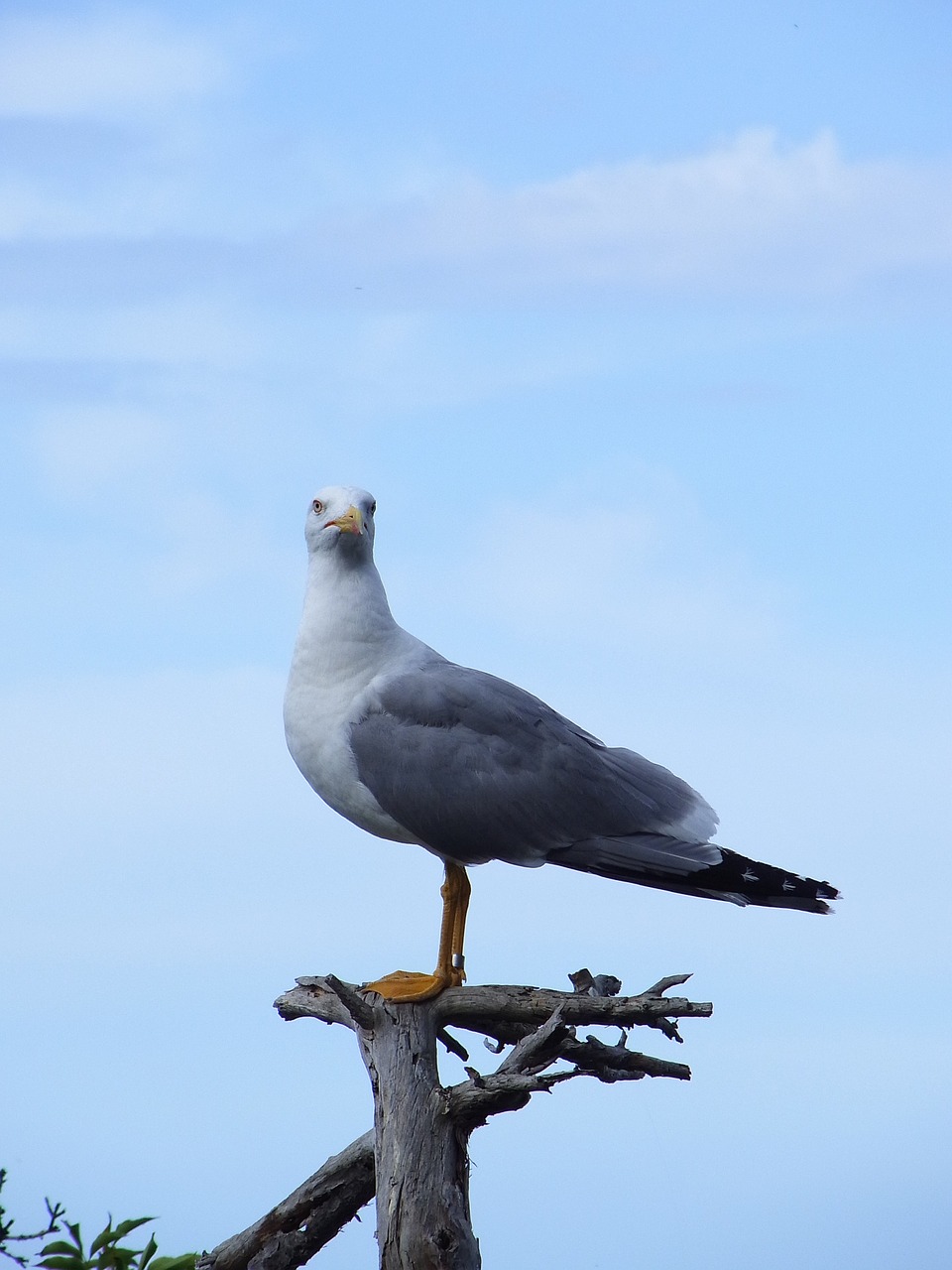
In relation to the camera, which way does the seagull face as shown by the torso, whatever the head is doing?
to the viewer's left
